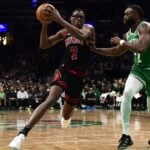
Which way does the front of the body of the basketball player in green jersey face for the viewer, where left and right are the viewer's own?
facing the viewer and to the left of the viewer

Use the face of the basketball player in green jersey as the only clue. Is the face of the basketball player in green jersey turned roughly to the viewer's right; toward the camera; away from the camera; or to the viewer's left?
to the viewer's left

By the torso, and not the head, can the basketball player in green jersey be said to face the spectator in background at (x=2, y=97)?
no
